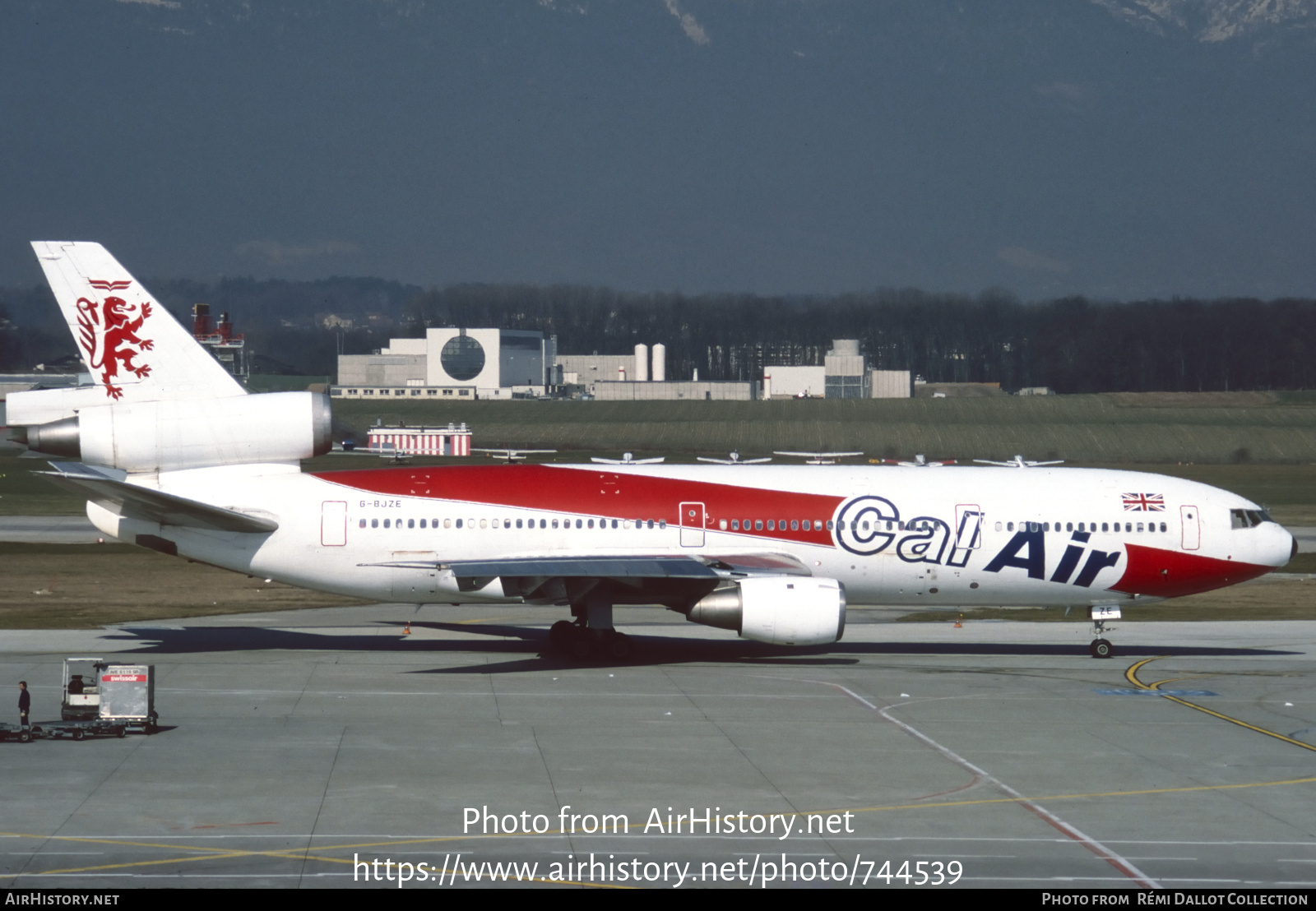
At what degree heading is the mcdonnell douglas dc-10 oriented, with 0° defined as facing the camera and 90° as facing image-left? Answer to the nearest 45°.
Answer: approximately 270°
